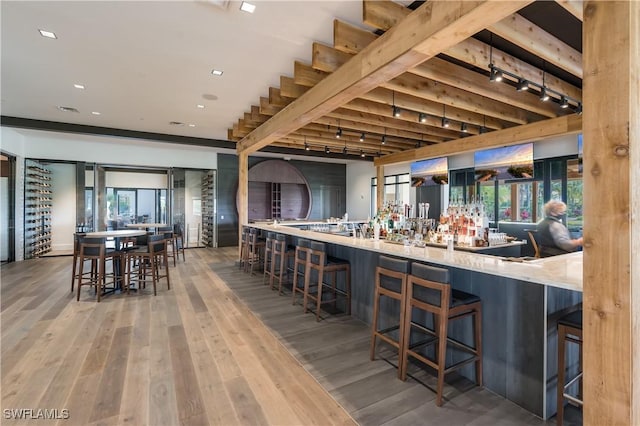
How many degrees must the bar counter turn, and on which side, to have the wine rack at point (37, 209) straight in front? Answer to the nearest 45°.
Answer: approximately 45° to its right

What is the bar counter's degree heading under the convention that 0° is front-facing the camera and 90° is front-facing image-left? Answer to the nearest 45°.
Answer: approximately 45°

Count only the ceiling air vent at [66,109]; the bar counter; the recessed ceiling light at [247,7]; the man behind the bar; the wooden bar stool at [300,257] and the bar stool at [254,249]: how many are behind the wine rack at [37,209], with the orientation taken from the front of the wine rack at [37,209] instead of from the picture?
0

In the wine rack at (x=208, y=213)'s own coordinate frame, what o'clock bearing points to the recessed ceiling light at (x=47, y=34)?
The recessed ceiling light is roughly at 11 o'clock from the wine rack.

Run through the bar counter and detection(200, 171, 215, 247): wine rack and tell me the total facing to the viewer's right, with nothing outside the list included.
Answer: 0

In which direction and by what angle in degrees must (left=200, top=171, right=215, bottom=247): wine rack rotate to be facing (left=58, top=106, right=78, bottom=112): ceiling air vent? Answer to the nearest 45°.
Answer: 0° — it already faces it

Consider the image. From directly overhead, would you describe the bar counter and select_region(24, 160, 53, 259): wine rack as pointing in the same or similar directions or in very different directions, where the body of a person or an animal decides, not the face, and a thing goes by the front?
very different directions

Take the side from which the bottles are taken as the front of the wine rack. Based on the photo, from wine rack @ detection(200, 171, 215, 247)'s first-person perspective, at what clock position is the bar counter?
The bar counter is roughly at 10 o'clock from the wine rack.

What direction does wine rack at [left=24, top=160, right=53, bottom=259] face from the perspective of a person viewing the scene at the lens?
facing the viewer and to the right of the viewer

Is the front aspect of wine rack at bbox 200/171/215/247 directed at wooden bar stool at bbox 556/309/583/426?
no

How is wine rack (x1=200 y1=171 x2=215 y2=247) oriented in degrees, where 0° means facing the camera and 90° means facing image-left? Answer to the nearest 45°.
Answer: approximately 45°

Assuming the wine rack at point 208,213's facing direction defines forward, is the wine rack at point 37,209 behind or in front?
in front

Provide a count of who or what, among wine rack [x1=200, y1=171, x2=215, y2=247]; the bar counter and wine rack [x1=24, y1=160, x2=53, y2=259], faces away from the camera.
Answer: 0

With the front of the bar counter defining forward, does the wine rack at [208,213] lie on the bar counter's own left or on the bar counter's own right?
on the bar counter's own right

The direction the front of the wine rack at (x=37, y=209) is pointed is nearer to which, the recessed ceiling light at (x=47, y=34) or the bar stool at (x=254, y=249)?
the bar stool

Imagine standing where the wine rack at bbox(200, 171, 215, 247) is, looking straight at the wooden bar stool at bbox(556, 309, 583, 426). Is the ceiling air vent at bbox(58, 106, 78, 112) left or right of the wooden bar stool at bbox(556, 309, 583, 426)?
right

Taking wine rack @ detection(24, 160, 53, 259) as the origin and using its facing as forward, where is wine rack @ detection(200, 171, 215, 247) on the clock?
wine rack @ detection(200, 171, 215, 247) is roughly at 11 o'clock from wine rack @ detection(24, 160, 53, 259).
